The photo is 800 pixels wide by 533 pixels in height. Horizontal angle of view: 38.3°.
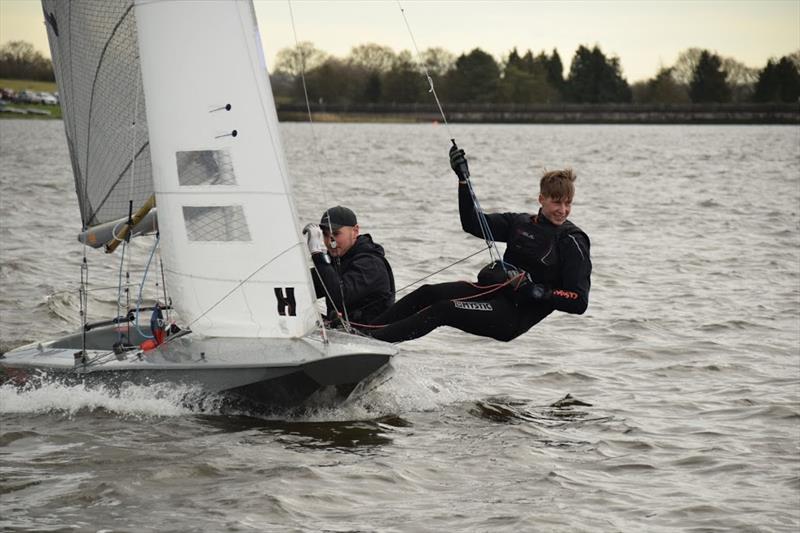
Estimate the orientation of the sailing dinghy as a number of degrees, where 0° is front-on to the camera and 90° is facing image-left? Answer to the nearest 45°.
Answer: approximately 315°
